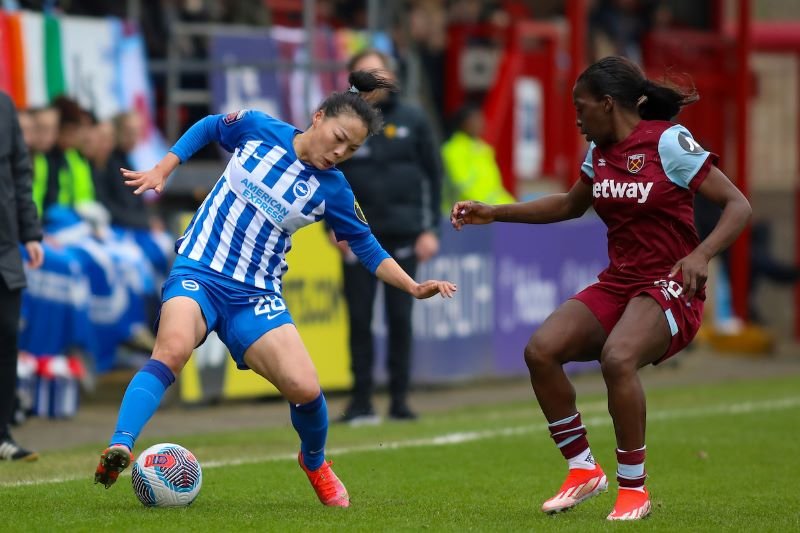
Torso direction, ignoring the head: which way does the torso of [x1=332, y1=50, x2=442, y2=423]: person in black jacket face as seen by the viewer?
toward the camera

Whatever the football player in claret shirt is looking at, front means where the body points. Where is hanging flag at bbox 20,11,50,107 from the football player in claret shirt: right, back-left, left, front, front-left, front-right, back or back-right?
right

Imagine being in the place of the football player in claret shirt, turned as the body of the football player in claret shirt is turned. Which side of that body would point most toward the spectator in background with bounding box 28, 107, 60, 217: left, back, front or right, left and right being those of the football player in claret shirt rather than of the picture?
right

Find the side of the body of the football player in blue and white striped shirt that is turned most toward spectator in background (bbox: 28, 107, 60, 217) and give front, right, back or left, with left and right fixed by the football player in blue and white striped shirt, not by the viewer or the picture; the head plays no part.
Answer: back

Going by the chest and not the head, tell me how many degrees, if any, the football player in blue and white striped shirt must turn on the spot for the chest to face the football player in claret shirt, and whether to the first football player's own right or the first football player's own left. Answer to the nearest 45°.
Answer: approximately 90° to the first football player's own left

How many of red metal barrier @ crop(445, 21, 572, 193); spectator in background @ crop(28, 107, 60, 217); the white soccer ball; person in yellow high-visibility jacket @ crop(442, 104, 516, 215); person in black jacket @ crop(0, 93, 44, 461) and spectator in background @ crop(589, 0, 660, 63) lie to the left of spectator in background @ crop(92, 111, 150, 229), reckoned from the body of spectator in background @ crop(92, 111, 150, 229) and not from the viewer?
3

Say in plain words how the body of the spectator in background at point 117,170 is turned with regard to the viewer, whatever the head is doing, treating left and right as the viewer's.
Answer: facing the viewer and to the right of the viewer

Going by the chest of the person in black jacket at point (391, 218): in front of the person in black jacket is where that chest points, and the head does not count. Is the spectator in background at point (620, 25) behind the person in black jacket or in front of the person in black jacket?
behind

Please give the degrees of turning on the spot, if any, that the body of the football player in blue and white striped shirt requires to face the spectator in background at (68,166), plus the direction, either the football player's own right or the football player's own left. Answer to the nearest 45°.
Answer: approximately 180°

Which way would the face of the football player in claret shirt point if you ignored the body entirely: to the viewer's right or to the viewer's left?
to the viewer's left

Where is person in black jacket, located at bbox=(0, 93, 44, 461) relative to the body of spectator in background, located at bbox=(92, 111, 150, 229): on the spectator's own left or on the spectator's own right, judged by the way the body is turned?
on the spectator's own right

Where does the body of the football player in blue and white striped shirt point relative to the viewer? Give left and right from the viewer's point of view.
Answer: facing the viewer

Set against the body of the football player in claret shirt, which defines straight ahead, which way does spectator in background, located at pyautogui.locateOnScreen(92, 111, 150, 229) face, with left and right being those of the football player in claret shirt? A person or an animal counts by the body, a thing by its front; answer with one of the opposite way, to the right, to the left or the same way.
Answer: to the left

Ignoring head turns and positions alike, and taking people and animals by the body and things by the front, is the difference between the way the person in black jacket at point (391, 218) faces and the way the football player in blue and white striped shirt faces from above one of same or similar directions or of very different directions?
same or similar directions

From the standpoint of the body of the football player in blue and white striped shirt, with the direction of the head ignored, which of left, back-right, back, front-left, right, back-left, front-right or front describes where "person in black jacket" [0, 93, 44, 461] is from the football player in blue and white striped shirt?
back-right

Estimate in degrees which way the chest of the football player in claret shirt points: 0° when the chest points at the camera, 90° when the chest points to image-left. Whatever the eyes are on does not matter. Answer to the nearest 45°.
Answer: approximately 45°
